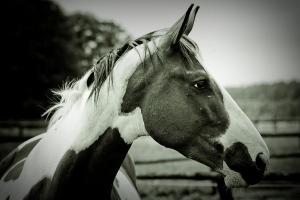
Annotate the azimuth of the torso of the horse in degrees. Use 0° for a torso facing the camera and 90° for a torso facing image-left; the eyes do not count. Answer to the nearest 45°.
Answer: approximately 270°

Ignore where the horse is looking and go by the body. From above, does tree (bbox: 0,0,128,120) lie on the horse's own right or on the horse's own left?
on the horse's own left

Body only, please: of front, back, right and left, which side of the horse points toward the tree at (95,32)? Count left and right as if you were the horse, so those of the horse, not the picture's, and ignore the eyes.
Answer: left
